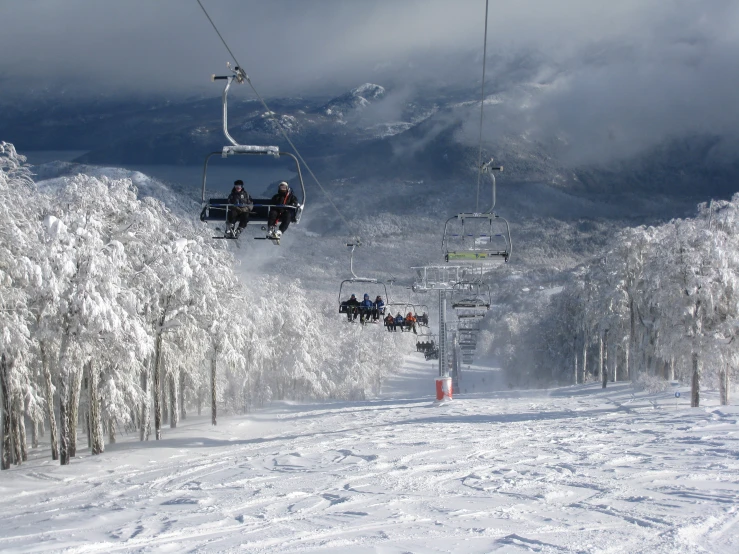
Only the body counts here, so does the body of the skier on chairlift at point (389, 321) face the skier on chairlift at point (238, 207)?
yes

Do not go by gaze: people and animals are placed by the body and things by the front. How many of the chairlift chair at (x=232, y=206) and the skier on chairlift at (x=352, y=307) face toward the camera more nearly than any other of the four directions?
2

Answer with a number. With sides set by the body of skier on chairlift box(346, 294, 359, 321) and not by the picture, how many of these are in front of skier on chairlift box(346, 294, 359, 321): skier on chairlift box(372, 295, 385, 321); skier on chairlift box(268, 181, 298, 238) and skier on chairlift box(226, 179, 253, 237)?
2

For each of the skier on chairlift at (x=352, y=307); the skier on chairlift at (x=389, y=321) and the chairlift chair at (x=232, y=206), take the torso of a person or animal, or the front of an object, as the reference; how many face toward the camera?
3

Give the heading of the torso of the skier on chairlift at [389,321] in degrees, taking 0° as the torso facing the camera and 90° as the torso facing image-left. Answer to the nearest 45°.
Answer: approximately 0°

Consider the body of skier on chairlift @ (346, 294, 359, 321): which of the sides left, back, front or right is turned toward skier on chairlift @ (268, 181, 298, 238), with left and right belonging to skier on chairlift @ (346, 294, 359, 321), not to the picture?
front

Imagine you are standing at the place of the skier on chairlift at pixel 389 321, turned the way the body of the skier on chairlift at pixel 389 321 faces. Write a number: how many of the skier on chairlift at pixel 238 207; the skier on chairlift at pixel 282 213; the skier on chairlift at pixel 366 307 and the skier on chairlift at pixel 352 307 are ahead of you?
4

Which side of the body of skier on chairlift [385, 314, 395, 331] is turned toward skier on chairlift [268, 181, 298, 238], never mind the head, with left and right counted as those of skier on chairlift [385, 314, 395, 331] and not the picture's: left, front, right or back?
front
